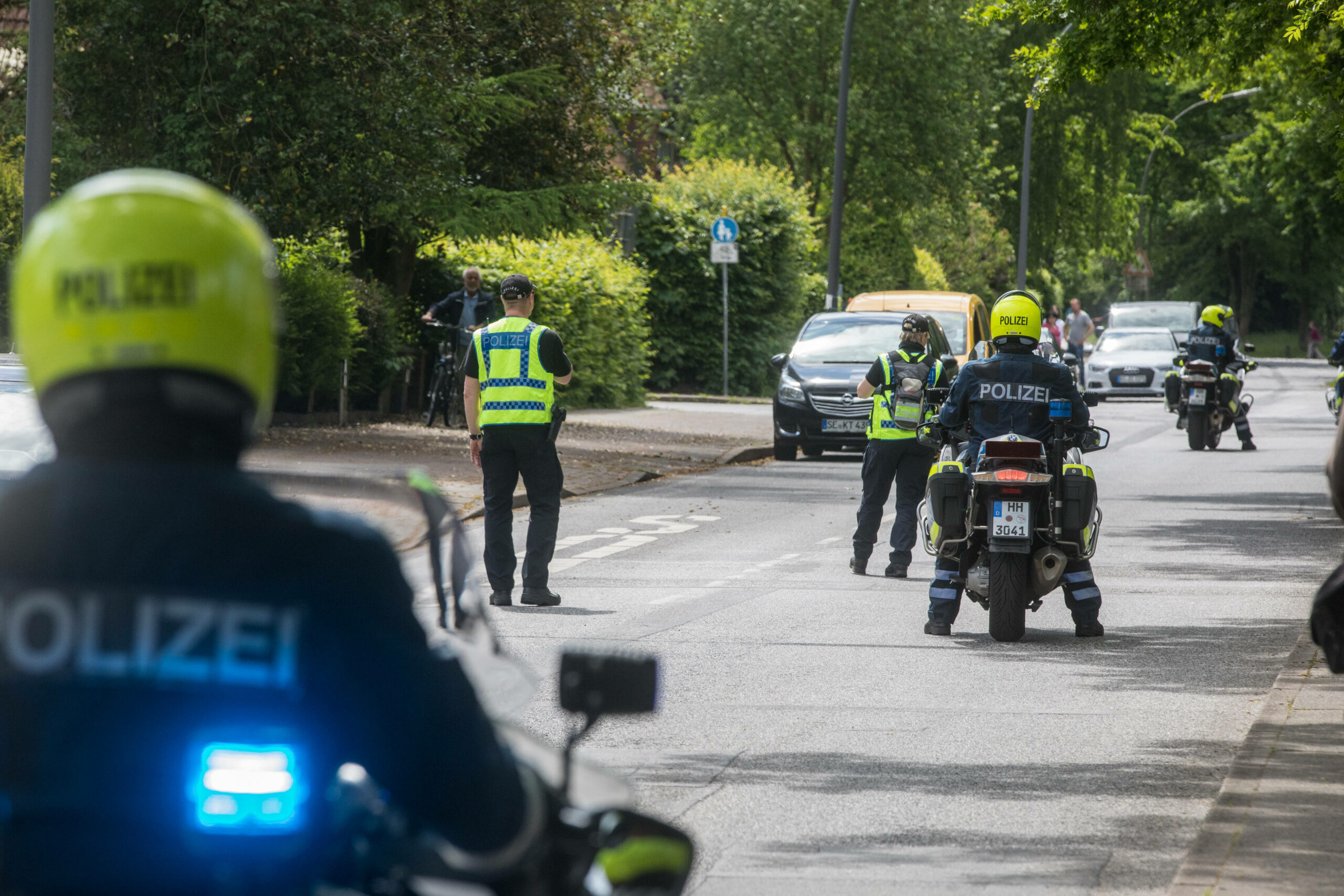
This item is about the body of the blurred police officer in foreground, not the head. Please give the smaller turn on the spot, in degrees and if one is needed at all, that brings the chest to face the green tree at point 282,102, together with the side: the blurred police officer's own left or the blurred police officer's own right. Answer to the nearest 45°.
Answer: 0° — they already face it

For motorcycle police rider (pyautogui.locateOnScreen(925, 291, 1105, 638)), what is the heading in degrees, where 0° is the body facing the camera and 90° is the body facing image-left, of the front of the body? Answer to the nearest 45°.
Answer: approximately 180°

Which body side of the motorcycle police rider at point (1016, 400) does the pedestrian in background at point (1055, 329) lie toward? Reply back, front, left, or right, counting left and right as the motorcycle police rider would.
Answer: front

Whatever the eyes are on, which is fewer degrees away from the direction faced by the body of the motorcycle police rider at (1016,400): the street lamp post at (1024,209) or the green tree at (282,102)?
the street lamp post

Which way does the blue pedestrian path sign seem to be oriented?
toward the camera

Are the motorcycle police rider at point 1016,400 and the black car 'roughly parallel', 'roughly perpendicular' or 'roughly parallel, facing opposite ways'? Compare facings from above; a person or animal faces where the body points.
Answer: roughly parallel, facing opposite ways

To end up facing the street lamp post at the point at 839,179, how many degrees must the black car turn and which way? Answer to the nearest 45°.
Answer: approximately 180°

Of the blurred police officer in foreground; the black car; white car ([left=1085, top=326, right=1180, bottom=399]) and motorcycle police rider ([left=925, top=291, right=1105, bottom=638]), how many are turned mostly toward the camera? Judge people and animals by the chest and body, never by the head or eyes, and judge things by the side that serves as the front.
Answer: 2

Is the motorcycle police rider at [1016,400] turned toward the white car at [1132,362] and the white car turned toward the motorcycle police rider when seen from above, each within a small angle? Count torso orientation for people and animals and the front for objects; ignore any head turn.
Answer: yes

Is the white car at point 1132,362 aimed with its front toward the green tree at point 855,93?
no

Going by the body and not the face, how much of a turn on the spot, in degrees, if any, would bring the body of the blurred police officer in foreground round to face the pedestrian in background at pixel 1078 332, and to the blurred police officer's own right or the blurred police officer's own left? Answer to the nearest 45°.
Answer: approximately 45° to the blurred police officer's own right

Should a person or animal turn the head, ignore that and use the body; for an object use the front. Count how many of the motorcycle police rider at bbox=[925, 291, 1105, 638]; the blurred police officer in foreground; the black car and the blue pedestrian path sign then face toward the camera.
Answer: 2

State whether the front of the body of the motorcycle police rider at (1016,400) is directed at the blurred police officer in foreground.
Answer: no

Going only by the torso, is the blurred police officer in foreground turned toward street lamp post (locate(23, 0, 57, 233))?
yes

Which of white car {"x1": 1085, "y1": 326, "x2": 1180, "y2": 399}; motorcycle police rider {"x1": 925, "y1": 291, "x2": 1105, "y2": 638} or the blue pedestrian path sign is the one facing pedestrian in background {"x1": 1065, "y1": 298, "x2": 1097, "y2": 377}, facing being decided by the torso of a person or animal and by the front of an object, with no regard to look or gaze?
the motorcycle police rider

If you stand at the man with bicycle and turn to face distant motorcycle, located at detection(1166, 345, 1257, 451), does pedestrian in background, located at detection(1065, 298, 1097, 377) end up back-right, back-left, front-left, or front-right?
front-left

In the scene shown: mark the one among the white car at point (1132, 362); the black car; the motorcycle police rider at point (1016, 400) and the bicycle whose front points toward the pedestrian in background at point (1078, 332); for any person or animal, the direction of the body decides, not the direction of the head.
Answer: the motorcycle police rider

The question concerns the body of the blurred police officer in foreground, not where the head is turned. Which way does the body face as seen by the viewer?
away from the camera

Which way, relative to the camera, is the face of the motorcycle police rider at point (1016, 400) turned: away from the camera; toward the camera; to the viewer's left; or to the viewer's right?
away from the camera

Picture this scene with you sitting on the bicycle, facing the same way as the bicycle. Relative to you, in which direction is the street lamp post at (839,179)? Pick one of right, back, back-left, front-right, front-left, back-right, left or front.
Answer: back

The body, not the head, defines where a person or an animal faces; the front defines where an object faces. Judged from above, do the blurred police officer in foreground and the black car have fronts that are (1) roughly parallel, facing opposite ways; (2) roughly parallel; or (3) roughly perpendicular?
roughly parallel, facing opposite ways

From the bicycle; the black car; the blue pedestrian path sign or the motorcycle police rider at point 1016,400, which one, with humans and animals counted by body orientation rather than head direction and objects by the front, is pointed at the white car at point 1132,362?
the motorcycle police rider

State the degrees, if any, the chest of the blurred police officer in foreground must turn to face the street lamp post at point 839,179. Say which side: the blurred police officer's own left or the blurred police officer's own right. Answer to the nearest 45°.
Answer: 0° — they already face it
